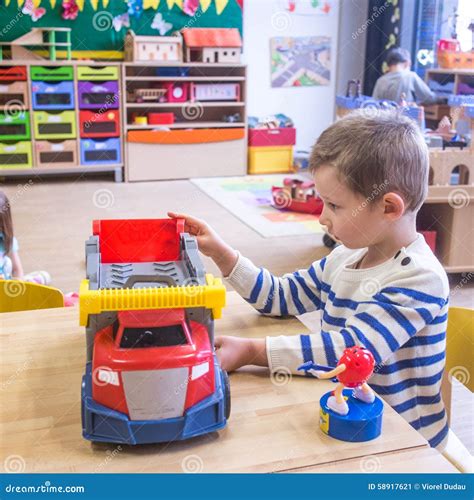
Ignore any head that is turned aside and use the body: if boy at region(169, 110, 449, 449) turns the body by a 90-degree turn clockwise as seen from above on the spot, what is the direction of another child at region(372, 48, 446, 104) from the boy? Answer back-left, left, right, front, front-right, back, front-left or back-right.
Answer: front

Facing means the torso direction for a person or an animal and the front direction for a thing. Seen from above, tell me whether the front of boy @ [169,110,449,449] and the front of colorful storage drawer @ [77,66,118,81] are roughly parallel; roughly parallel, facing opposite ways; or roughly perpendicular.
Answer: roughly perpendicular

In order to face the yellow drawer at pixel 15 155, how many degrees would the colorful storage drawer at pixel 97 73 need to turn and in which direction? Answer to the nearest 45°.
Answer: approximately 90° to its right

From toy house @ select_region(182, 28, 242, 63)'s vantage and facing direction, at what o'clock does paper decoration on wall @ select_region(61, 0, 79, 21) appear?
The paper decoration on wall is roughly at 3 o'clock from the toy house.

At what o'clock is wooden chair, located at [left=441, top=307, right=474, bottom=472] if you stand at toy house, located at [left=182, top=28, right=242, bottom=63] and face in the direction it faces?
The wooden chair is roughly at 12 o'clock from the toy house.

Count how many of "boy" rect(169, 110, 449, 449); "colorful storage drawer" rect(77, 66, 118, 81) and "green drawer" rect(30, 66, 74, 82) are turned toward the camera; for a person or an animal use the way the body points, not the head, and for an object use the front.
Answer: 2

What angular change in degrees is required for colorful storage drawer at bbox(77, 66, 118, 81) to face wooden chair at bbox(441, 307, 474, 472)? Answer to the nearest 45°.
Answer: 0° — it already faces it

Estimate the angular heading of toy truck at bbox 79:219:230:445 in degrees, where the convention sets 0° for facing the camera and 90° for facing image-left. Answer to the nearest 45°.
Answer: approximately 0°

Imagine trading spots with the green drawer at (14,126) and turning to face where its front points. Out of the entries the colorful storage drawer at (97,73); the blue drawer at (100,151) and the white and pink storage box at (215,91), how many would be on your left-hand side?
3

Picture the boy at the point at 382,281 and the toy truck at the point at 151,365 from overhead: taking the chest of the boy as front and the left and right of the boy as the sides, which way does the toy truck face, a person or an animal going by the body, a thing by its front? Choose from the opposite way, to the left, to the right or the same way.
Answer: to the left

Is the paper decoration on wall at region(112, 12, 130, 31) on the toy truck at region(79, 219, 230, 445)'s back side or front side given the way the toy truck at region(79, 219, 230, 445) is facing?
on the back side
